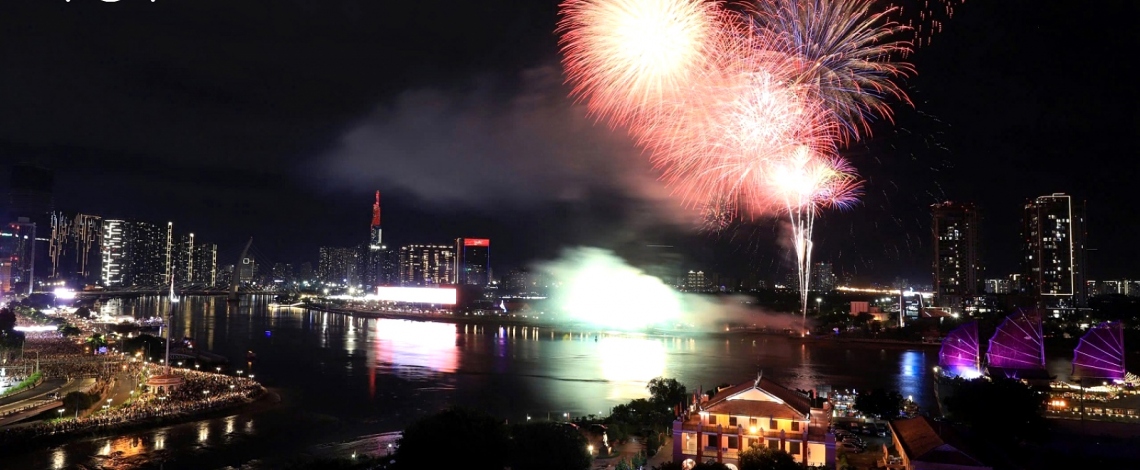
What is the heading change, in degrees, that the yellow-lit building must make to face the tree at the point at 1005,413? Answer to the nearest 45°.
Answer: approximately 135° to its left

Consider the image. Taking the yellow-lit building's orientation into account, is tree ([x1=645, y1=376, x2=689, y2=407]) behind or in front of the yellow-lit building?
behind

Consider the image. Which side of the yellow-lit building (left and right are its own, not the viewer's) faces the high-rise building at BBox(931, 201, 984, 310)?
back

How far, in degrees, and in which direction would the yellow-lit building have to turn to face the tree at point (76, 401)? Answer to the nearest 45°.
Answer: approximately 90° to its right

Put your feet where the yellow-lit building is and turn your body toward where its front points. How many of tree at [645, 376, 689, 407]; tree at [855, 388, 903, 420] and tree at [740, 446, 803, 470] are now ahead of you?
1

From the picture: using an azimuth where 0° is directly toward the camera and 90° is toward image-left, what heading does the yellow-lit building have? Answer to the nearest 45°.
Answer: approximately 0°

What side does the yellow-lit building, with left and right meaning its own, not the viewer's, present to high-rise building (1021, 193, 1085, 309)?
back

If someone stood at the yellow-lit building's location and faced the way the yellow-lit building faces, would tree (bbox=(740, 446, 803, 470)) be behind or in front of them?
in front
